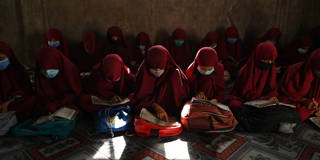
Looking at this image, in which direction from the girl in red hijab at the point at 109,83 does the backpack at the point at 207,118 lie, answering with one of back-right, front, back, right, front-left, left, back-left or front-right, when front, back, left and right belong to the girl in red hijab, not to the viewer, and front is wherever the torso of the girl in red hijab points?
front-left

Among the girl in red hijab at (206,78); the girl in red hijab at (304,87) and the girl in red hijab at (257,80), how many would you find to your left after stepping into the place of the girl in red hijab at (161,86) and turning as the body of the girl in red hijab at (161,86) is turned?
3

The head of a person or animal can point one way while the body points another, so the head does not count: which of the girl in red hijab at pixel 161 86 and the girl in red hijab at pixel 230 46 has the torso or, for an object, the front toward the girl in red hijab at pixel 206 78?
the girl in red hijab at pixel 230 46

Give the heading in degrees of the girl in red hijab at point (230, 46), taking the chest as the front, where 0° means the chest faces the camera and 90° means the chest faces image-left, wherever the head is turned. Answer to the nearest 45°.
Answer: approximately 0°

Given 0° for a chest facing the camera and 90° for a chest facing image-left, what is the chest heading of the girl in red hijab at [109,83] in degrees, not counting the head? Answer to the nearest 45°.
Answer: approximately 0°

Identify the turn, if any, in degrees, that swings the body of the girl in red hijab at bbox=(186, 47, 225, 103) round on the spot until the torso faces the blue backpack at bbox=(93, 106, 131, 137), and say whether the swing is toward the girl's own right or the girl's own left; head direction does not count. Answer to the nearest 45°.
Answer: approximately 45° to the girl's own right

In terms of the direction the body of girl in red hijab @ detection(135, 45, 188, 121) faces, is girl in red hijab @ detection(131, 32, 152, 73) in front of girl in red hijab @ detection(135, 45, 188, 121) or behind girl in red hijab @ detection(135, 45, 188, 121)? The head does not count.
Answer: behind

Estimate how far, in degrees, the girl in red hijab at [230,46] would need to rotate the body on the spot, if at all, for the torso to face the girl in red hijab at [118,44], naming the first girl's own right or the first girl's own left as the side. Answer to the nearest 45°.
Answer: approximately 45° to the first girl's own right
